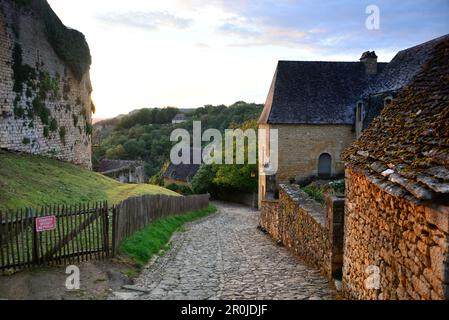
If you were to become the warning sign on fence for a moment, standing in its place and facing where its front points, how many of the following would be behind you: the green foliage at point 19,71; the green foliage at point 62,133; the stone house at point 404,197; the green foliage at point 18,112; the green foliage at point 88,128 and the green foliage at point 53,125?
5

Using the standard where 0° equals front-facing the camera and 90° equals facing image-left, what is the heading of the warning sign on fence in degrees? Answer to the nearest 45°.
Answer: approximately 0°

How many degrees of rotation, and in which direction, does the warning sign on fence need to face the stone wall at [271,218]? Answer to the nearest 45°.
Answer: approximately 135° to its left

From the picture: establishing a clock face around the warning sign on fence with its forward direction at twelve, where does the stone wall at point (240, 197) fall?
The stone wall is roughly at 7 o'clock from the warning sign on fence.

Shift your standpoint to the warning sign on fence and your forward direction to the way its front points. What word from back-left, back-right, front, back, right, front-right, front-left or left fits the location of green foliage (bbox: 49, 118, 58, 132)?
back

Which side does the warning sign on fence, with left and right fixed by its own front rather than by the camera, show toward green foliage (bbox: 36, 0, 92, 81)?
back

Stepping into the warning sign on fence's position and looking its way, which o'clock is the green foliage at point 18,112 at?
The green foliage is roughly at 6 o'clock from the warning sign on fence.

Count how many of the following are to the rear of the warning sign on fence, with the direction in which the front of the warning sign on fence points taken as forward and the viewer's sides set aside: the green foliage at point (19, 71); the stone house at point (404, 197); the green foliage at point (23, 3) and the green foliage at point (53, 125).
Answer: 3

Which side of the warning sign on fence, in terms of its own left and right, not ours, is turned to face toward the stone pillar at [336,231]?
left

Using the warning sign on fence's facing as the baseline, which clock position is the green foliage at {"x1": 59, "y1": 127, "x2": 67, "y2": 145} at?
The green foliage is roughly at 6 o'clock from the warning sign on fence.

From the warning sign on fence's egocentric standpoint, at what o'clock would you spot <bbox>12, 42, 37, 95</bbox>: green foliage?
The green foliage is roughly at 6 o'clock from the warning sign on fence.

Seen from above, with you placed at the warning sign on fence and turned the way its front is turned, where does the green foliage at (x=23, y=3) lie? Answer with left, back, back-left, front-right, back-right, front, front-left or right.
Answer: back
